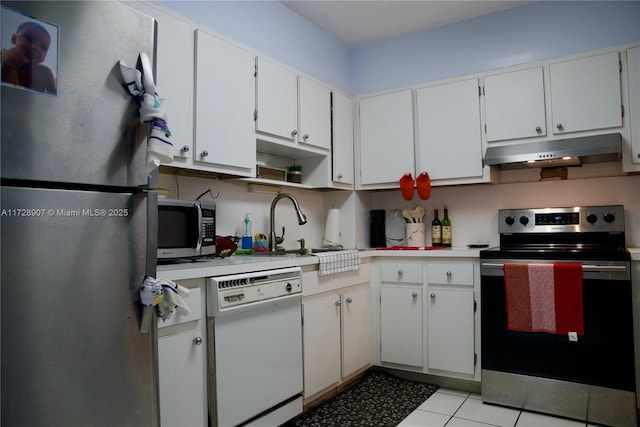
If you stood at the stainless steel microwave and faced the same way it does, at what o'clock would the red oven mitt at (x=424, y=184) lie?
The red oven mitt is roughly at 10 o'clock from the stainless steel microwave.

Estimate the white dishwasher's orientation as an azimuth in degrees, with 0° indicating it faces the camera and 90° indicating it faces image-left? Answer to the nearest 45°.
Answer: approximately 315°

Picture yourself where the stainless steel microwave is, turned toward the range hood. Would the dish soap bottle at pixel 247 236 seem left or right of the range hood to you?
left

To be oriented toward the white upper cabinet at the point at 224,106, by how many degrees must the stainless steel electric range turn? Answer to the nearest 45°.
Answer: approximately 45° to its right

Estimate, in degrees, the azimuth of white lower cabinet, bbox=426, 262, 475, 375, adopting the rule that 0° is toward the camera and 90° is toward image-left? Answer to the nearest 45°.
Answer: approximately 0°

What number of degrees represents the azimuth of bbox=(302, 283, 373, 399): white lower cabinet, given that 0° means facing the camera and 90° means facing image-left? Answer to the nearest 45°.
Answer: approximately 315°

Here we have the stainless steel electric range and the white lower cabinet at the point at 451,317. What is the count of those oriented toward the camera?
2

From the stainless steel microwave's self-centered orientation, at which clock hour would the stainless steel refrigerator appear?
The stainless steel refrigerator is roughly at 2 o'clock from the stainless steel microwave.
